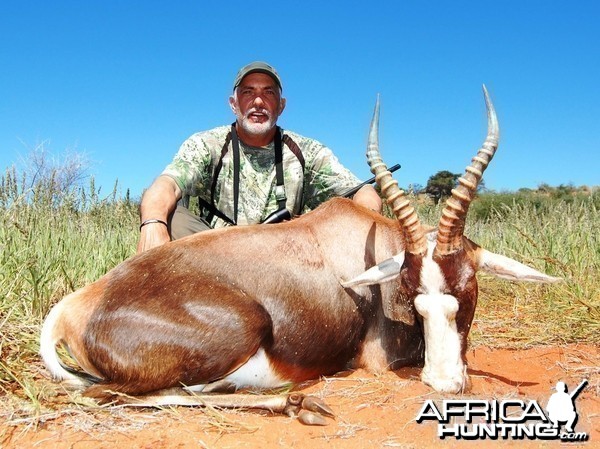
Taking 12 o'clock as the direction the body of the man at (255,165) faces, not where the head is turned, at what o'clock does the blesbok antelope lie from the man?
The blesbok antelope is roughly at 12 o'clock from the man.

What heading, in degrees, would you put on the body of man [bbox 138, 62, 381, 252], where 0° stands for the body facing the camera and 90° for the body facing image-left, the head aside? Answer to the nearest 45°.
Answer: approximately 0°

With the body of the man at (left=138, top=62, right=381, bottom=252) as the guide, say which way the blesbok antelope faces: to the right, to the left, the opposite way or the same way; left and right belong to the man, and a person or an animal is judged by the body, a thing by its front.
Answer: to the left

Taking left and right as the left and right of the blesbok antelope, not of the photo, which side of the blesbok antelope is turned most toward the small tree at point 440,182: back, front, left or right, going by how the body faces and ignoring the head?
left

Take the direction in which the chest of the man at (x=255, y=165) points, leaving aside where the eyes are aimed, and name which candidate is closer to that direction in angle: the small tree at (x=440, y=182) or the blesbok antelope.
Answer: the blesbok antelope

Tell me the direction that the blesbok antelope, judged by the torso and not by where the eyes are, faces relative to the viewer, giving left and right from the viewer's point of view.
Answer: facing to the right of the viewer

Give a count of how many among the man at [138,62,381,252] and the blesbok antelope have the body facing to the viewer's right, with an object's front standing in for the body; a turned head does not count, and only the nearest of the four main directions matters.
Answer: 1
